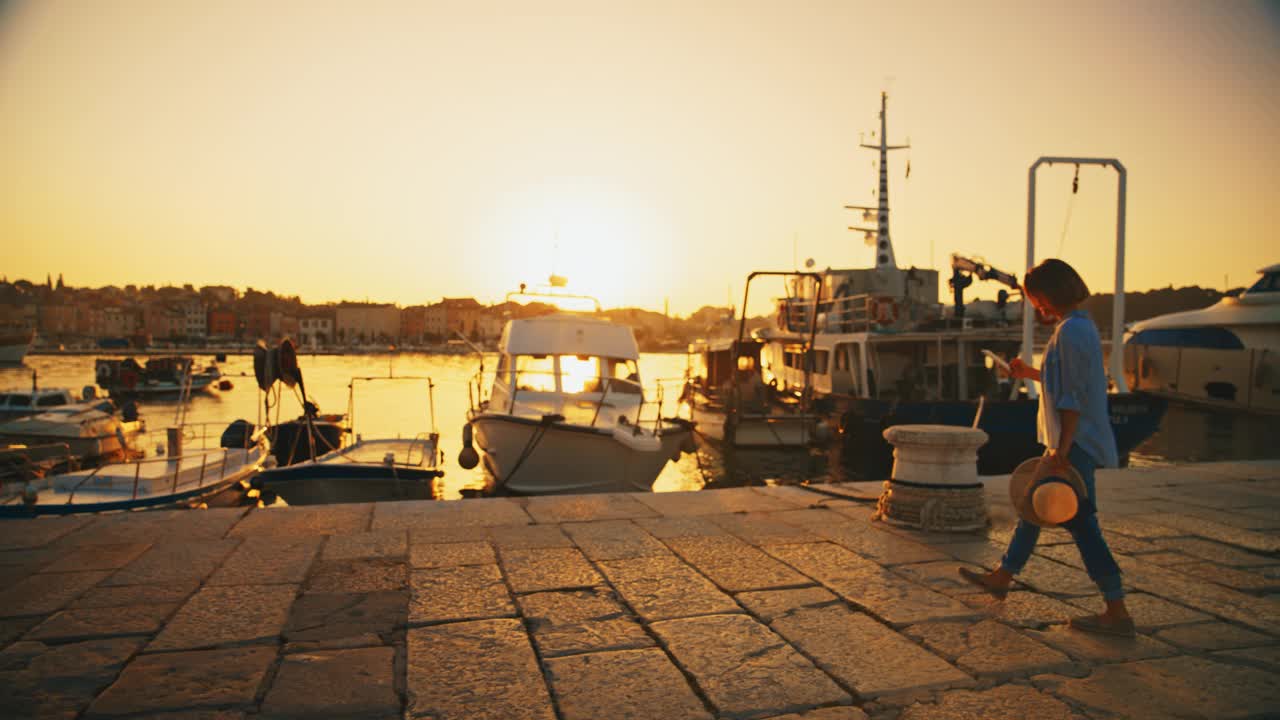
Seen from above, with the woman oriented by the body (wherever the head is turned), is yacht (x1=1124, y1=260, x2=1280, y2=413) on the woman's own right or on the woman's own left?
on the woman's own right

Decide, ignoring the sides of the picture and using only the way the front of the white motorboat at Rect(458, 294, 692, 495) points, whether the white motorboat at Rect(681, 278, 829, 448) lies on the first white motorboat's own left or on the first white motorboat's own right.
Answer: on the first white motorboat's own left

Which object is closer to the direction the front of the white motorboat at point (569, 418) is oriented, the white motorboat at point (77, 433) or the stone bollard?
the stone bollard

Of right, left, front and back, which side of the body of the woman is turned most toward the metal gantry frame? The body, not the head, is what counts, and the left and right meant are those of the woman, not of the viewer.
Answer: right

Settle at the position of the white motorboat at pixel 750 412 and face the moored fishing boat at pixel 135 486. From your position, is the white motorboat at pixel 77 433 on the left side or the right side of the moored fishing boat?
right

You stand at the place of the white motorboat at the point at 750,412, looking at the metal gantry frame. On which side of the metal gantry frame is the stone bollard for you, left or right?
right

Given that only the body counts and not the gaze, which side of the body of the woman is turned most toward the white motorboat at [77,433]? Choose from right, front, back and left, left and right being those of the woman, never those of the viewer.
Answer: front

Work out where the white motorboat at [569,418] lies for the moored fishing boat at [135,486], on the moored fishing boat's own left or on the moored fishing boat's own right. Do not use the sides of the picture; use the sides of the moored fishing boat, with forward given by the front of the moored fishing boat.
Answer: on the moored fishing boat's own right

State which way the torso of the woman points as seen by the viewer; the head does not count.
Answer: to the viewer's left
